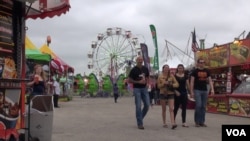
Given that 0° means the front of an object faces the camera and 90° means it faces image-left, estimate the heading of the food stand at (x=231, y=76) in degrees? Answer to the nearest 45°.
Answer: approximately 45°

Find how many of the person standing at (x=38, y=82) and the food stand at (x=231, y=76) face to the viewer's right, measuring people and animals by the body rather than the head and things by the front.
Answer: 0

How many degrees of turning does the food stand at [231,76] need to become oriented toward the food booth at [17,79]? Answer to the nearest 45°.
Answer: approximately 45° to its left

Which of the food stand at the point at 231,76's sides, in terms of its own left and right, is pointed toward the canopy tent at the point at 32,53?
front

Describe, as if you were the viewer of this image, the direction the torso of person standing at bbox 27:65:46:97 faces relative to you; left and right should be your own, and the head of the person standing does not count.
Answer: facing the viewer and to the left of the viewer

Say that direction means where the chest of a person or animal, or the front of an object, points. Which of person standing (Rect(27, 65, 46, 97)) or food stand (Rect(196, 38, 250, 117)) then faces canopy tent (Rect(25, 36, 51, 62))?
the food stand

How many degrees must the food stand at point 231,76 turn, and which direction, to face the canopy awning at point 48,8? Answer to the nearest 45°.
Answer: approximately 45° to its left

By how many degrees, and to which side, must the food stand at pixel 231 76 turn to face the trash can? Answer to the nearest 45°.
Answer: approximately 45° to its left

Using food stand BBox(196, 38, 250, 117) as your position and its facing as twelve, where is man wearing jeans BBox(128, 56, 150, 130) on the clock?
The man wearing jeans is roughly at 11 o'clock from the food stand.
